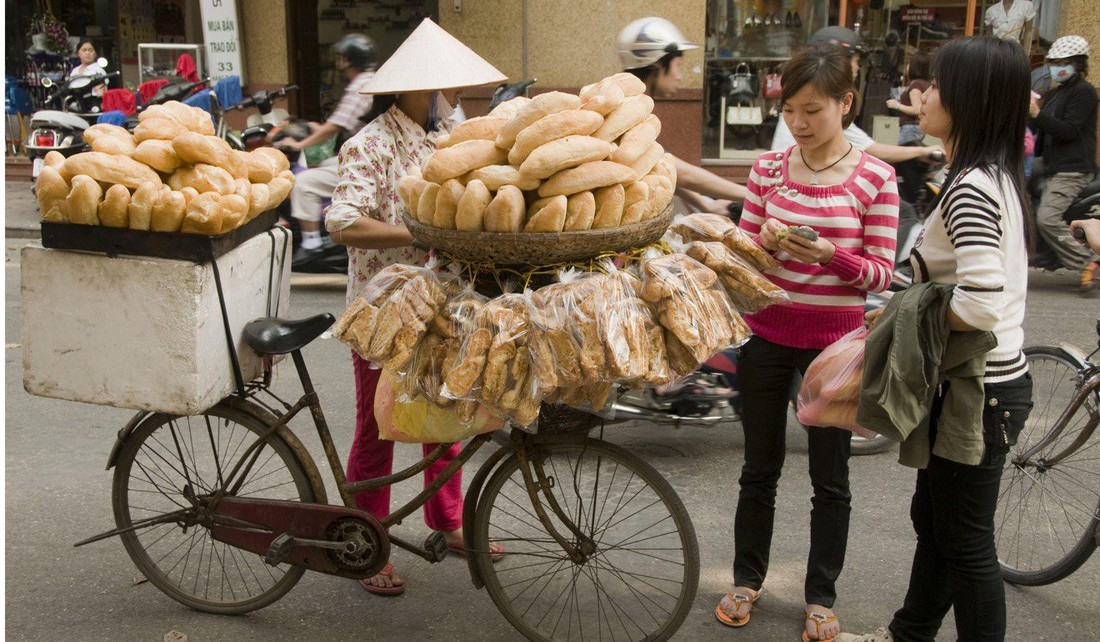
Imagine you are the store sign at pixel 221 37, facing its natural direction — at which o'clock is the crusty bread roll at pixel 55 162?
The crusty bread roll is roughly at 12 o'clock from the store sign.

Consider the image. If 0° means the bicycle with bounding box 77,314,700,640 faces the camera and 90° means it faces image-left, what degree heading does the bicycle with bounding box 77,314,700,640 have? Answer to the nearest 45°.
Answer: approximately 270°

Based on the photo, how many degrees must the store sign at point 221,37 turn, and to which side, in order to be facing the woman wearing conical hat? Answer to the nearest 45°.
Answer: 0° — it already faces them

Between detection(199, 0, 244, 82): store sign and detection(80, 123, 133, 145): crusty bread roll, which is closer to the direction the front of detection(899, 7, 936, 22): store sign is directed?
the crusty bread roll

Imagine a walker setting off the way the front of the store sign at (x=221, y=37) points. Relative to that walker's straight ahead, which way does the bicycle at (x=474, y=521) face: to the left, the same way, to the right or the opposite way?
to the left

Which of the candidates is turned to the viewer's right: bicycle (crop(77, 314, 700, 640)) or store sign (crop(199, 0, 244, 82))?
the bicycle

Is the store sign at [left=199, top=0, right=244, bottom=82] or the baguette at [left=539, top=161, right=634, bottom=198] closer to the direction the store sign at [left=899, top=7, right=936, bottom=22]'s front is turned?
the baguette

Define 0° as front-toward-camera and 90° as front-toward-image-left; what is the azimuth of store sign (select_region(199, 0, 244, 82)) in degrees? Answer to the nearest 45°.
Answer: approximately 0°

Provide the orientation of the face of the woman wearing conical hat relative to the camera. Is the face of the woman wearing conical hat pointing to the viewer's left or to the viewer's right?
to the viewer's right
